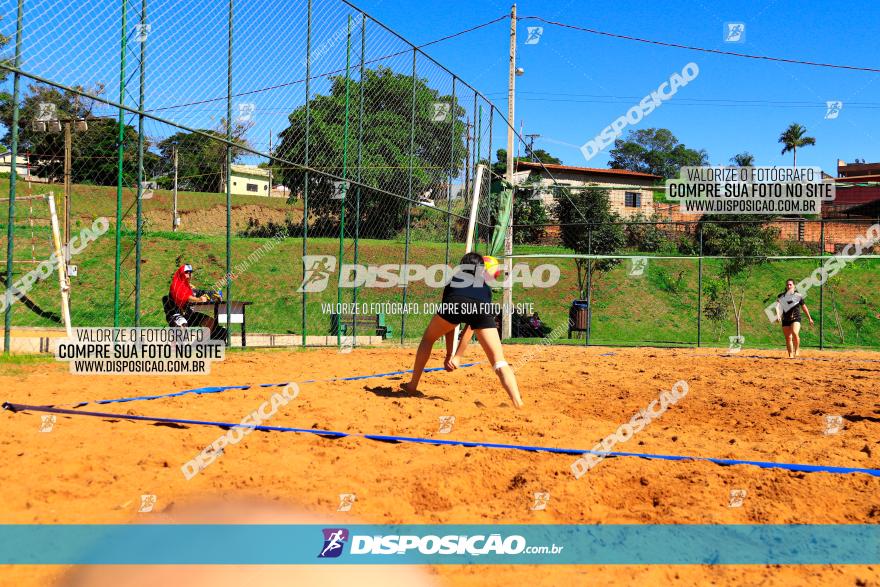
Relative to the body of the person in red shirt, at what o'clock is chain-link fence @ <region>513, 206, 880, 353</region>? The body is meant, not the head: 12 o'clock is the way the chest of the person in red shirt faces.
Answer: The chain-link fence is roughly at 11 o'clock from the person in red shirt.

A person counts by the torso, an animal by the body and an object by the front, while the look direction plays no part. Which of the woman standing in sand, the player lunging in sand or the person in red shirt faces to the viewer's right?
the person in red shirt

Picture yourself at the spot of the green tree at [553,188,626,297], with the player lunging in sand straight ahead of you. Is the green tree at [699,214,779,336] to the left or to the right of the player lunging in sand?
left

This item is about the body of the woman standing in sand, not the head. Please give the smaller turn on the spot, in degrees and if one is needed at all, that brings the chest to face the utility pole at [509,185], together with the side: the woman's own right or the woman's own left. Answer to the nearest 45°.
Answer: approximately 135° to the woman's own right

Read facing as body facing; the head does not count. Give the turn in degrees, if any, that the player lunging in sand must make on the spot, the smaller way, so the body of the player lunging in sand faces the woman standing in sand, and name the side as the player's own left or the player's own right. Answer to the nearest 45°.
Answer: approximately 45° to the player's own right

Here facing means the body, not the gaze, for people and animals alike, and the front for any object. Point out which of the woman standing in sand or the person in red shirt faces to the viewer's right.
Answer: the person in red shirt

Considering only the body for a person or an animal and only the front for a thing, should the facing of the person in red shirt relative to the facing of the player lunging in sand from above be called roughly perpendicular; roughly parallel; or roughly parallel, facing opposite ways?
roughly perpendicular

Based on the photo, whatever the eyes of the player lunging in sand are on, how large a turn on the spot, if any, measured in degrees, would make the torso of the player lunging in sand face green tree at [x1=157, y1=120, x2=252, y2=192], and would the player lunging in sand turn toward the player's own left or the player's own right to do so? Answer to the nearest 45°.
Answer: approximately 45° to the player's own left

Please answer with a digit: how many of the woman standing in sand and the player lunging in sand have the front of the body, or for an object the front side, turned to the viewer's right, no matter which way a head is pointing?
0

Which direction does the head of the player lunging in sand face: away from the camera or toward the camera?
away from the camera

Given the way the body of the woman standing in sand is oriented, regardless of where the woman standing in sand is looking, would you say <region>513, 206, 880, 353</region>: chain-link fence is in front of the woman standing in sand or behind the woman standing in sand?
behind

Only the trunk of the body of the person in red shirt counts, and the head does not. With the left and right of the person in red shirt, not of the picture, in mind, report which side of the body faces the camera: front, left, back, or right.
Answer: right

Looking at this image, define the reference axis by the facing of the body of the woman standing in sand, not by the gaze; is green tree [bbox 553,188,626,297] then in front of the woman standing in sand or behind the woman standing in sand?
behind

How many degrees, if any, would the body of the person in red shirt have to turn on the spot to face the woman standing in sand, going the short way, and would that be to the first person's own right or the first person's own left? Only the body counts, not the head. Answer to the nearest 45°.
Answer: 0° — they already face them
